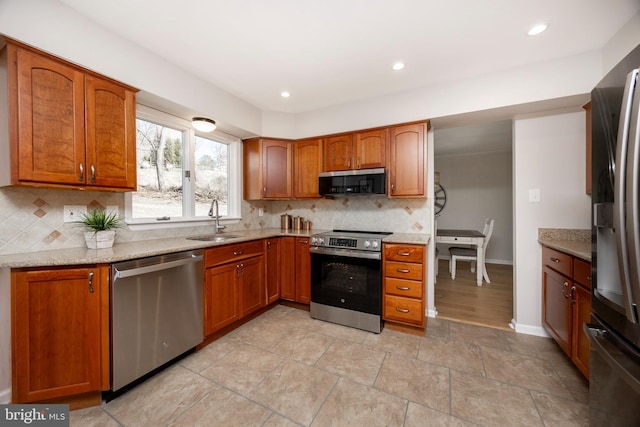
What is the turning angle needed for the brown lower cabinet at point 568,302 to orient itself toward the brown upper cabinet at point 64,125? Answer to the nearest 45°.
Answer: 0° — it already faces it

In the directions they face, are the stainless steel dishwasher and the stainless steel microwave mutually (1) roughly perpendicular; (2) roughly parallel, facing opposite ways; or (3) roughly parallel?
roughly perpendicular

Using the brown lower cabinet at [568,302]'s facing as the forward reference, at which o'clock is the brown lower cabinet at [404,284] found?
the brown lower cabinet at [404,284] is roughly at 1 o'clock from the brown lower cabinet at [568,302].

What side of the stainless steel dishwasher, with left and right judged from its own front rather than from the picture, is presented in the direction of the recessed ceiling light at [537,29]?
front

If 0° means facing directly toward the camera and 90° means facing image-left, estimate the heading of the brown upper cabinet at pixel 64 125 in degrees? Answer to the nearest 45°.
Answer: approximately 315°

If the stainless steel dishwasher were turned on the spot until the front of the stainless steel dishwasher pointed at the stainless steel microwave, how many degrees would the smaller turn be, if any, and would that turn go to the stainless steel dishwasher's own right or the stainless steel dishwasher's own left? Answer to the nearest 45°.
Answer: approximately 45° to the stainless steel dishwasher's own left

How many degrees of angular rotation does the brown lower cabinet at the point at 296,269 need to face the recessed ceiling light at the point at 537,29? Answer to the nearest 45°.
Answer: approximately 90° to its left

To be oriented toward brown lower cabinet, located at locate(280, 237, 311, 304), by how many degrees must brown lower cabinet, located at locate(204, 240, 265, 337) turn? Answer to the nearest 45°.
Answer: approximately 90° to its left

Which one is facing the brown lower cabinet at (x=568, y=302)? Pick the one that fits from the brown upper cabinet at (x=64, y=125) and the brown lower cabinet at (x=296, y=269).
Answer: the brown upper cabinet

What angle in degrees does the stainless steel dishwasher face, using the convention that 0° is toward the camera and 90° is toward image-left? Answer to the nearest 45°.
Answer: approximately 315°

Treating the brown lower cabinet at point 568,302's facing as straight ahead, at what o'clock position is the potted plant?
The potted plant is roughly at 12 o'clock from the brown lower cabinet.

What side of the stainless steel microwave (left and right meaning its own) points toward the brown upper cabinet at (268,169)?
right

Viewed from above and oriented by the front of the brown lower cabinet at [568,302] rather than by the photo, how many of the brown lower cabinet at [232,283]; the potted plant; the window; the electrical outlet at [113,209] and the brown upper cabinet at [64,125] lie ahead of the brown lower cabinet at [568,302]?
5

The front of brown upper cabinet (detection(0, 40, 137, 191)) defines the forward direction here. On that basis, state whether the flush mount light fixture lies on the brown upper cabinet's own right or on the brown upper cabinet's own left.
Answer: on the brown upper cabinet's own left
